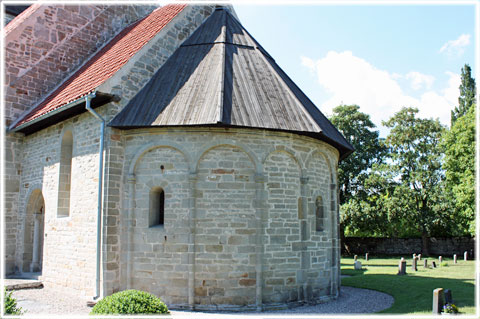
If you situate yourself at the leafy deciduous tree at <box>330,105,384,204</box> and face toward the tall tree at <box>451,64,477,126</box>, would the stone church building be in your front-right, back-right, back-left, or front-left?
back-right

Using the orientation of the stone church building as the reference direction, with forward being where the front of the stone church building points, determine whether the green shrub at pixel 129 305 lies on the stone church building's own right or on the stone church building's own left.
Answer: on the stone church building's own left

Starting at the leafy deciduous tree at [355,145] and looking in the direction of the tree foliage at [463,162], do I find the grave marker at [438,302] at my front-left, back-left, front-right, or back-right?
front-right

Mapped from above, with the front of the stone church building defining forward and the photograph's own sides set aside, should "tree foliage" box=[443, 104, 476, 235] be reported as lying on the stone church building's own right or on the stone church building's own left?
on the stone church building's own right

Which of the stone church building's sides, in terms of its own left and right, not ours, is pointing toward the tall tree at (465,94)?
right
